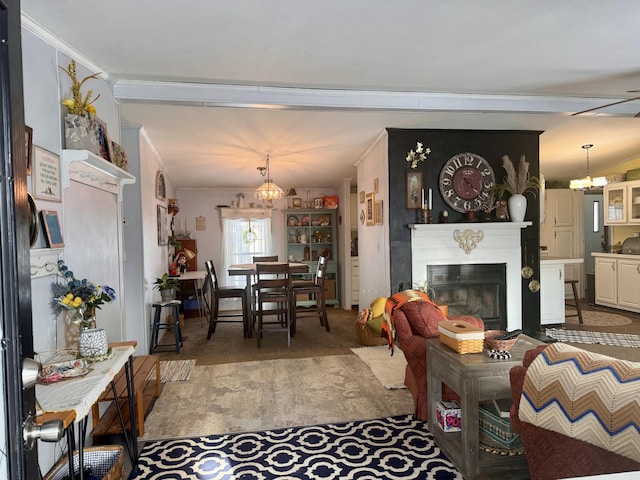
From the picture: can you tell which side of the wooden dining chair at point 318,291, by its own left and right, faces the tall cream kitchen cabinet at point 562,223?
back

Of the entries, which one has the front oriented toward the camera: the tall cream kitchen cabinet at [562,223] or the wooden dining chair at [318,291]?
the tall cream kitchen cabinet

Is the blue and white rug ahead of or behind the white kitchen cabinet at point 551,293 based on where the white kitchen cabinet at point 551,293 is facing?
ahead

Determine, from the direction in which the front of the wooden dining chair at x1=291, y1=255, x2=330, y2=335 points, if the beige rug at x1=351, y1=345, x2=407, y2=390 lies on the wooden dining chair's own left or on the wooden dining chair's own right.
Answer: on the wooden dining chair's own left

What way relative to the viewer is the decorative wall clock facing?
toward the camera

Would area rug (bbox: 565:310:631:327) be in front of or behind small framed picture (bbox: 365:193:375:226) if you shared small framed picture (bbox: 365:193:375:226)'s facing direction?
behind

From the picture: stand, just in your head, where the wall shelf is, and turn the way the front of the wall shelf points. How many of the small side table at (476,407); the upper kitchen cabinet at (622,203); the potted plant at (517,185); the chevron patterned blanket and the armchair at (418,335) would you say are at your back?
0

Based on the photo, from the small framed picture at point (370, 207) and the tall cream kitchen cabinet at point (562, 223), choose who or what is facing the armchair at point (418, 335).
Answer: the tall cream kitchen cabinet

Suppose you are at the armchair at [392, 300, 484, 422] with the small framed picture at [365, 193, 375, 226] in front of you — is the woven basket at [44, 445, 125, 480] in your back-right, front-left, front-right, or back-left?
back-left

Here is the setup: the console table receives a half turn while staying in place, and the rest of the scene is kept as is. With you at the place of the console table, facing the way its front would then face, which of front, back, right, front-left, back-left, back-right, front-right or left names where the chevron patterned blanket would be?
back

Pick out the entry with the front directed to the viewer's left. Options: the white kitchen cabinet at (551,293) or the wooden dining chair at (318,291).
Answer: the wooden dining chair

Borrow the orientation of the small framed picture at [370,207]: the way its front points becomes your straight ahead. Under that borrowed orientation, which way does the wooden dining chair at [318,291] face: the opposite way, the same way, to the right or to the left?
the same way

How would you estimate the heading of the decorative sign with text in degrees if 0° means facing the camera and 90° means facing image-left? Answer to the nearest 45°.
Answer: approximately 315°

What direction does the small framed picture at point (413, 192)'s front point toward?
toward the camera

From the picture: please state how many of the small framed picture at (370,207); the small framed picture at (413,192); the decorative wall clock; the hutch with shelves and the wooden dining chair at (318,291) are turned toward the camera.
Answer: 3

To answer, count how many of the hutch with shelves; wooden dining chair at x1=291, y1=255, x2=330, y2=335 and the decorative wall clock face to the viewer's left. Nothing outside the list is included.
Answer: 1

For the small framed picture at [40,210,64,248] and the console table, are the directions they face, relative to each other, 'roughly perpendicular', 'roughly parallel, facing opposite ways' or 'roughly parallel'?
roughly parallel

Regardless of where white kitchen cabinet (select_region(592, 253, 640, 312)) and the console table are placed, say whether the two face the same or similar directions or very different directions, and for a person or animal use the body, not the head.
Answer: very different directions

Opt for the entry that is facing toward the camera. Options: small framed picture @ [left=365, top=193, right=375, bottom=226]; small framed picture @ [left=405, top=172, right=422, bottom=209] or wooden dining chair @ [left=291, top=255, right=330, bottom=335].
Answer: small framed picture @ [left=405, top=172, right=422, bottom=209]

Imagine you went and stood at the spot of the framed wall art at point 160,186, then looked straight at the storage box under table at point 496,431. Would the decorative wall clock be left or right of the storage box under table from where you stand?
left

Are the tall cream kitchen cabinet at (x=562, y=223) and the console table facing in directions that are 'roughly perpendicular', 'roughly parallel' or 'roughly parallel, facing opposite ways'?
roughly perpendicular

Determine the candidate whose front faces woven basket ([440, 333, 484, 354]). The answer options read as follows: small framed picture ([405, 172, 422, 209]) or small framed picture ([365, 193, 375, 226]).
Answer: small framed picture ([405, 172, 422, 209])
